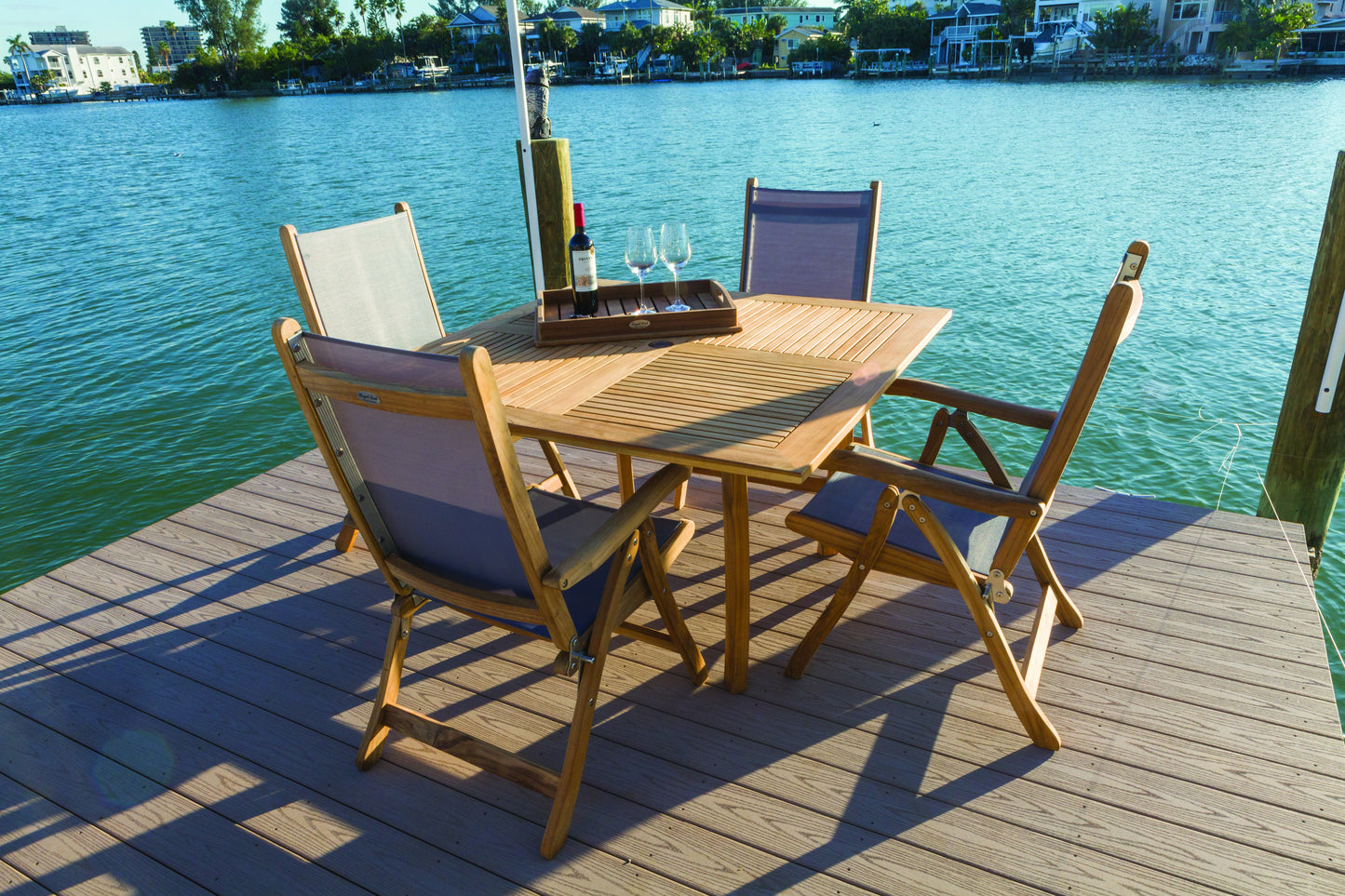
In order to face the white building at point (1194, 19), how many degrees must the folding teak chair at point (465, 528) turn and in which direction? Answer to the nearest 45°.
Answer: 0° — it already faces it

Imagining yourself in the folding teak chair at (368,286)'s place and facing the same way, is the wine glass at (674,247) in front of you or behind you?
in front

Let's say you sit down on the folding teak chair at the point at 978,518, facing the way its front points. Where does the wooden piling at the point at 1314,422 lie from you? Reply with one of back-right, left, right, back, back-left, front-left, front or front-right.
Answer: back-right

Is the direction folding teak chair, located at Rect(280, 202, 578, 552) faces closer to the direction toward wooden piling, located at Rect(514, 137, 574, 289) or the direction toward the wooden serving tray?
the wooden serving tray

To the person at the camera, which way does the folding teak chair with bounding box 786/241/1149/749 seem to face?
facing to the left of the viewer

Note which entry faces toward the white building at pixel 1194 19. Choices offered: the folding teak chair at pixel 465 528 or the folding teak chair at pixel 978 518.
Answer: the folding teak chair at pixel 465 528

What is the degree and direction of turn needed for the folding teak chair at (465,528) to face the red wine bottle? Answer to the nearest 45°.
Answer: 0° — it already faces it

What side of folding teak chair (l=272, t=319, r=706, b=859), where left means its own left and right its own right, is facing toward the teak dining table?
front

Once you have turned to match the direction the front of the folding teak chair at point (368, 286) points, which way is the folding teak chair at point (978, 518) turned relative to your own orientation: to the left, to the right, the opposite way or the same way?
the opposite way

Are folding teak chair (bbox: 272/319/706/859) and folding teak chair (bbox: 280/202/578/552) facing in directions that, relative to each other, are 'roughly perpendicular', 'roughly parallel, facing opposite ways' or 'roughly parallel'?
roughly perpendicular

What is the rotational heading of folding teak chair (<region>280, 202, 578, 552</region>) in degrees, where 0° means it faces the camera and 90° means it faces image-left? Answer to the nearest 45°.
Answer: approximately 315°

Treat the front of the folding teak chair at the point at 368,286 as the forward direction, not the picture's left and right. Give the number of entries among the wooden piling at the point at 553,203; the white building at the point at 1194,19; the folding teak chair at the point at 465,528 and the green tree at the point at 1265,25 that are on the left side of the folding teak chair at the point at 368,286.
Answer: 3

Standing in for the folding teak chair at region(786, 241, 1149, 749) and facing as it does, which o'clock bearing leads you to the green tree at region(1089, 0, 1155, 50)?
The green tree is roughly at 3 o'clock from the folding teak chair.

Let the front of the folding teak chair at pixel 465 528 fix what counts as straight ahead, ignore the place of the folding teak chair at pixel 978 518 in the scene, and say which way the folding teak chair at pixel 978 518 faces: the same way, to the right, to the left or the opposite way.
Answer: to the left

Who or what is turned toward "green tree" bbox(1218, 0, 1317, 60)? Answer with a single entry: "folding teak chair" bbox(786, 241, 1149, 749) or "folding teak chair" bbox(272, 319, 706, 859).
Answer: "folding teak chair" bbox(272, 319, 706, 859)

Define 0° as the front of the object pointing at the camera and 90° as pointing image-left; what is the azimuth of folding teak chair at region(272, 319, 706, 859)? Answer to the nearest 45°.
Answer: approximately 225°
